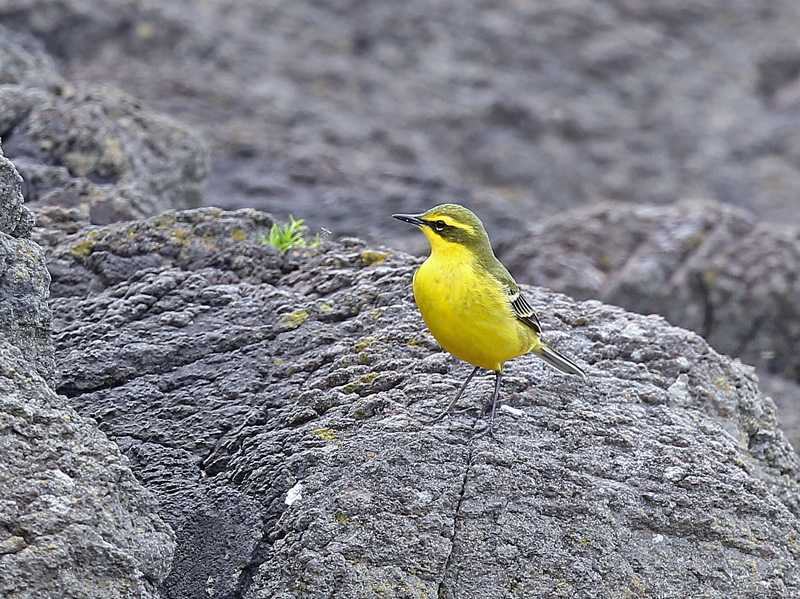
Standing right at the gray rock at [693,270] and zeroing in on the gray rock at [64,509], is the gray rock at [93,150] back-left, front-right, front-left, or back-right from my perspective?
front-right

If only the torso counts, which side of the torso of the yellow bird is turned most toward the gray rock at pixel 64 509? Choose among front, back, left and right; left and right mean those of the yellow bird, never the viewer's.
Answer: front

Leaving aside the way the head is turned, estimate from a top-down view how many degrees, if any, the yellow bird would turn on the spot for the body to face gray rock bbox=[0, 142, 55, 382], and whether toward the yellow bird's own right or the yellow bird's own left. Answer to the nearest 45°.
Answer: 0° — it already faces it

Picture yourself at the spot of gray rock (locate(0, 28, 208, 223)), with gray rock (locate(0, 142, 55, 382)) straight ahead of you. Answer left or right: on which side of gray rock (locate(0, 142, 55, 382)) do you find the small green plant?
left

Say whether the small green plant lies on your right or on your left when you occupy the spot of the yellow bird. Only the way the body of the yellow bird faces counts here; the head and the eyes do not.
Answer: on your right

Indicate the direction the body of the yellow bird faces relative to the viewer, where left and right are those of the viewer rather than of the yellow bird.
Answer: facing the viewer and to the left of the viewer

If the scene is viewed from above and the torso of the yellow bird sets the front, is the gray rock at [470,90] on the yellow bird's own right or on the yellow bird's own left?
on the yellow bird's own right

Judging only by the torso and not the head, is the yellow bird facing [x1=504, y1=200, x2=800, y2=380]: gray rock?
no

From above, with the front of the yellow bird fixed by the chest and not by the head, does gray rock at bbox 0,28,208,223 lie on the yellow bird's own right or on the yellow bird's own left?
on the yellow bird's own right
